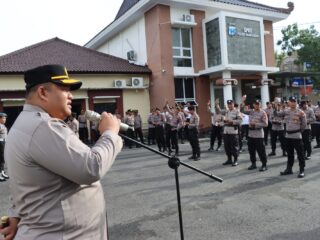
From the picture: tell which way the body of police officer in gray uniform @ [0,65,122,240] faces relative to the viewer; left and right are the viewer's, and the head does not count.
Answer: facing to the right of the viewer

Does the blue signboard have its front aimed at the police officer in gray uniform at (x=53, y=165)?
yes

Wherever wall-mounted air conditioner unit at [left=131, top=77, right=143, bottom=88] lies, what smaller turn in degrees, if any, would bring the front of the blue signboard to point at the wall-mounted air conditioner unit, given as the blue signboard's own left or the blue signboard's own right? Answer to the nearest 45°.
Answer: approximately 45° to the blue signboard's own right

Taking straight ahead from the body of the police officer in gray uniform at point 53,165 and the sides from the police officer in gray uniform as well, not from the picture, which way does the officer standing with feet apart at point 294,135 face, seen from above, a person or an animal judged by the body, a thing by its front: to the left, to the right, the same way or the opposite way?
the opposite way

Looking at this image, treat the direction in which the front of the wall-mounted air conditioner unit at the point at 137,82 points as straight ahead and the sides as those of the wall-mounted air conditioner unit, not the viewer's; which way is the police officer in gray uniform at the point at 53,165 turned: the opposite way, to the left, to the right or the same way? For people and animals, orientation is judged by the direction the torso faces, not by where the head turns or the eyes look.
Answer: to the left

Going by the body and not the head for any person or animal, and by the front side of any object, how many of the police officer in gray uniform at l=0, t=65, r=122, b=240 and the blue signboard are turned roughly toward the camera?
1

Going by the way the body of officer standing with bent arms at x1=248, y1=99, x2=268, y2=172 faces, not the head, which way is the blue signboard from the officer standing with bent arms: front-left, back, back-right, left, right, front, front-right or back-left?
back-right

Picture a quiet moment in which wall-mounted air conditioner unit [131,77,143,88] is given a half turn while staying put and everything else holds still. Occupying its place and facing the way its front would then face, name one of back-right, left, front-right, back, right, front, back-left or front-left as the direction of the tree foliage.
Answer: front-right

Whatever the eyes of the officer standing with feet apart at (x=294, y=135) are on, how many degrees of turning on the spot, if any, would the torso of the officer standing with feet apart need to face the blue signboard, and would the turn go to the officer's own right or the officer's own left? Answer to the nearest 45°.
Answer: approximately 135° to the officer's own right

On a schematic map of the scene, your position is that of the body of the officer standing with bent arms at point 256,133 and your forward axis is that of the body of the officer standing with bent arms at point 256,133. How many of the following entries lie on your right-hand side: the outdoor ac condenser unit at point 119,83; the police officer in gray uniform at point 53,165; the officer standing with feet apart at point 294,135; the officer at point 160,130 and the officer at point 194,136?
3

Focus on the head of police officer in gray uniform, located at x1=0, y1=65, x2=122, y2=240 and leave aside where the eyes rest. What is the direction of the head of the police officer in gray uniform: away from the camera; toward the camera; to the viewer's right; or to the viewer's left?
to the viewer's right

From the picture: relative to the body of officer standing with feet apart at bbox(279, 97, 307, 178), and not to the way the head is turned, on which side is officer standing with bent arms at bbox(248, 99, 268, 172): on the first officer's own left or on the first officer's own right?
on the first officer's own right
